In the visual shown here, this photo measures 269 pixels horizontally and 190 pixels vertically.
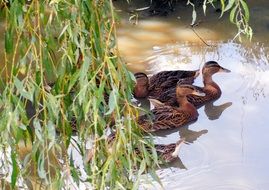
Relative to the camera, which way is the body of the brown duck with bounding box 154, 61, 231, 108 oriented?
to the viewer's right

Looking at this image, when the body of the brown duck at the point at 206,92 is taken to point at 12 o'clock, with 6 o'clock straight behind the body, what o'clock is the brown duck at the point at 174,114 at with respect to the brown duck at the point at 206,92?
the brown duck at the point at 174,114 is roughly at 4 o'clock from the brown duck at the point at 206,92.
